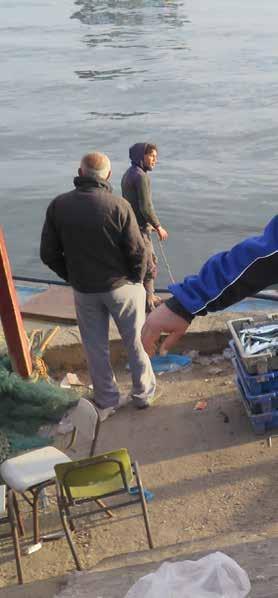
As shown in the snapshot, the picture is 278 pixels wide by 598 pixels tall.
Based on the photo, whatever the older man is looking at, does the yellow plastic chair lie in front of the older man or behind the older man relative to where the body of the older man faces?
behind

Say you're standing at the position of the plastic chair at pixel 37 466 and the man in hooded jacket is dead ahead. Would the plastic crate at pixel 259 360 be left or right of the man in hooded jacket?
right

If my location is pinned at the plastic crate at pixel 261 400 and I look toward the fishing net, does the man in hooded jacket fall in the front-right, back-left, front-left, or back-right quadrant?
front-right

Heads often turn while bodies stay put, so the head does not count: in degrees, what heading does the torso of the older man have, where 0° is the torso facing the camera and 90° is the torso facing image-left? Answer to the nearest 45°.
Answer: approximately 180°

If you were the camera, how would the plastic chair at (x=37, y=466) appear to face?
facing the viewer and to the left of the viewer

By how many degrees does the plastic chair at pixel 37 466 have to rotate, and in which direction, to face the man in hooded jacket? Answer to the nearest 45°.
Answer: approximately 180°

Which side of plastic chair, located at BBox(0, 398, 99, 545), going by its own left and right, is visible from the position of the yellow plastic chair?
left

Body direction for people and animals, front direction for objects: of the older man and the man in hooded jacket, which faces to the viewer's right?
the man in hooded jacket

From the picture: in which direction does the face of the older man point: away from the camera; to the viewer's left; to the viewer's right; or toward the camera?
away from the camera

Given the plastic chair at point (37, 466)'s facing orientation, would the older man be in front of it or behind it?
behind

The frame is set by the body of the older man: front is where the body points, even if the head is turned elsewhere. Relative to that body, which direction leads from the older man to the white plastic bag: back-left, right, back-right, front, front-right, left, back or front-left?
back
